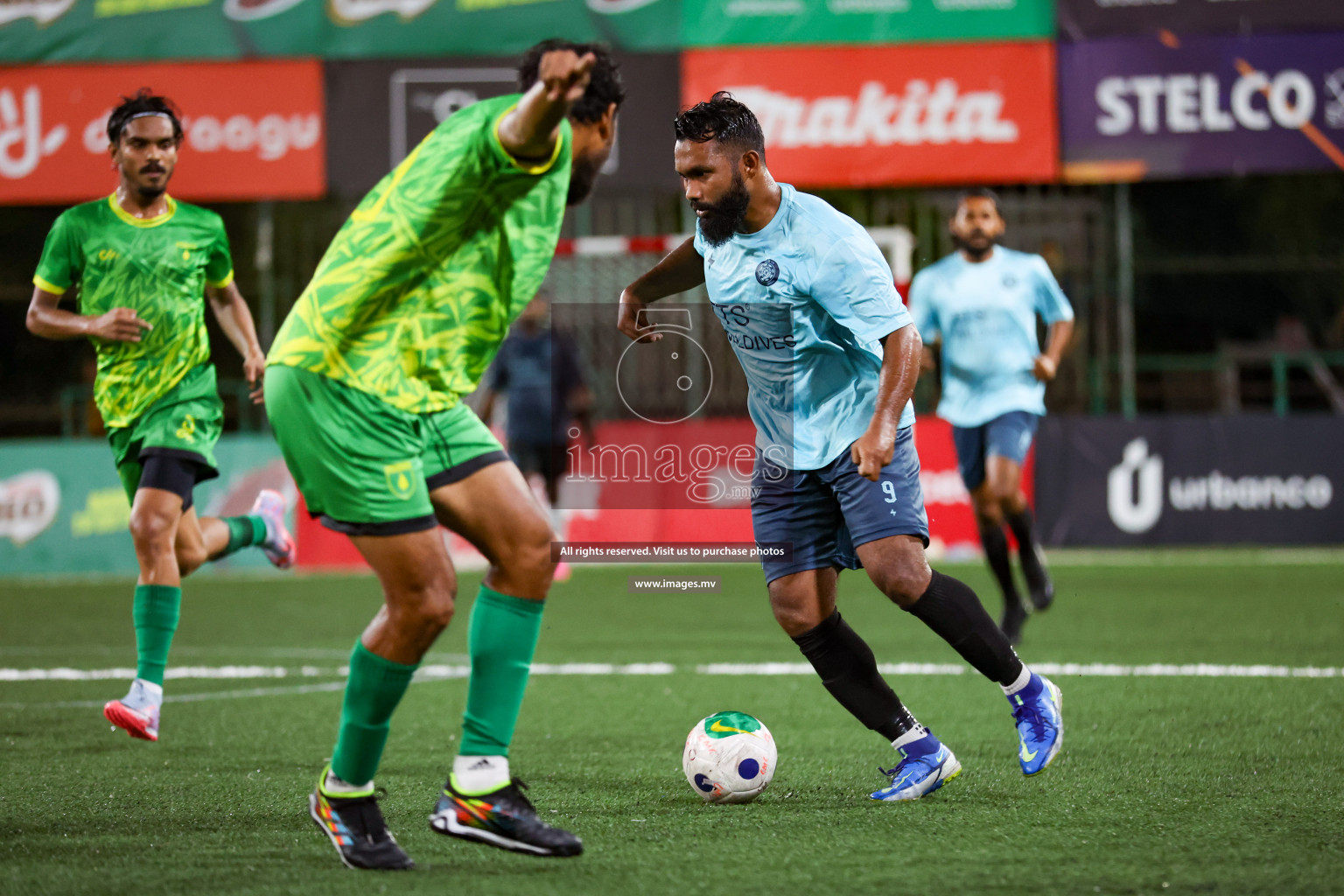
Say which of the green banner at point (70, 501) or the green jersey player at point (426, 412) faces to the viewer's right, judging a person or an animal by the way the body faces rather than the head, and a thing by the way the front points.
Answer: the green jersey player

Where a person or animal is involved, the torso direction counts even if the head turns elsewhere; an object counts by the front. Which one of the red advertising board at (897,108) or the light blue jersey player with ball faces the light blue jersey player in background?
the red advertising board

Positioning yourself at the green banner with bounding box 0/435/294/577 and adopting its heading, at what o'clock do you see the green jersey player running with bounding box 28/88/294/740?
The green jersey player running is roughly at 12 o'clock from the green banner.

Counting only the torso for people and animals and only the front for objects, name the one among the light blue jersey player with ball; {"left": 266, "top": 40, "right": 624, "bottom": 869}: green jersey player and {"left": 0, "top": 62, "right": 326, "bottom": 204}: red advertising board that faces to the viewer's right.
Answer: the green jersey player

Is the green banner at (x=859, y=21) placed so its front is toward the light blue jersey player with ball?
yes

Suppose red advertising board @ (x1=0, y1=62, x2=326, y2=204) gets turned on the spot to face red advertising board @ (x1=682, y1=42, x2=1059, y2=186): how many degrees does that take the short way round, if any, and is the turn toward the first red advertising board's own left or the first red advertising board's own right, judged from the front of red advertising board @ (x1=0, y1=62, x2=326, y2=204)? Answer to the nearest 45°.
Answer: approximately 90° to the first red advertising board's own left

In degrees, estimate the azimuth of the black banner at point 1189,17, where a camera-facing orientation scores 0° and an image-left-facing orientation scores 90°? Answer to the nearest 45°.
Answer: approximately 0°
